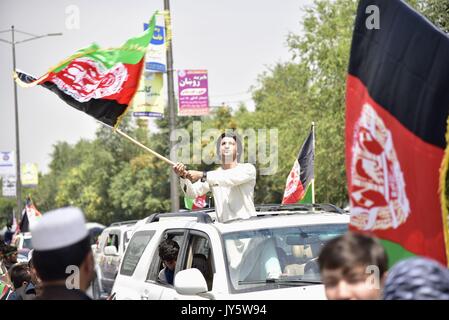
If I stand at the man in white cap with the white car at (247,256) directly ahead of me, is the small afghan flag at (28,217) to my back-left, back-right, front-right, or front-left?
front-left

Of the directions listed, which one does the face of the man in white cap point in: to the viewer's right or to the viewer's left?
to the viewer's right

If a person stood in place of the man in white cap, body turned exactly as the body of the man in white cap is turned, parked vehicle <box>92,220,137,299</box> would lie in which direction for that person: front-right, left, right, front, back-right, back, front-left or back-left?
front-left

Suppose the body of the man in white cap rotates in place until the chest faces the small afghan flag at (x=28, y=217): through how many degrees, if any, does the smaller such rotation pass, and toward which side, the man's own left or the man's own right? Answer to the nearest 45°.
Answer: approximately 45° to the man's own left

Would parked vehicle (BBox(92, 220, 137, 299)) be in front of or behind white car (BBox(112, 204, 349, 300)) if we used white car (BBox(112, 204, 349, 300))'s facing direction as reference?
behind

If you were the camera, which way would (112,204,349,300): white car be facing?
facing the viewer and to the right of the viewer

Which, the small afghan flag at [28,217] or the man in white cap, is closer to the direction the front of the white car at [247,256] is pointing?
the man in white cap

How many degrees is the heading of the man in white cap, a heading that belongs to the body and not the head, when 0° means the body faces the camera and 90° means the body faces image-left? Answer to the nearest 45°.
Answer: approximately 225°

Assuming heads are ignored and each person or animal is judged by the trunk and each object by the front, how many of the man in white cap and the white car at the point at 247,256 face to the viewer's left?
0

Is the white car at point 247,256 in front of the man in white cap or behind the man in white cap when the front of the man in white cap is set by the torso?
in front

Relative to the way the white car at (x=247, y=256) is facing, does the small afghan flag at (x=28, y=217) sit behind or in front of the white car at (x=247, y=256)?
behind
